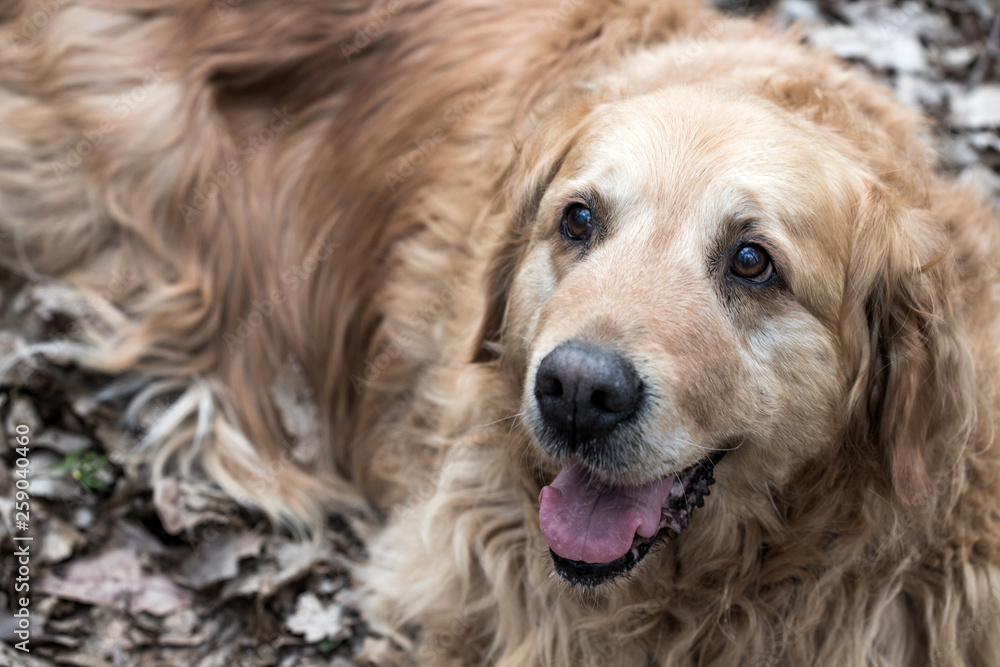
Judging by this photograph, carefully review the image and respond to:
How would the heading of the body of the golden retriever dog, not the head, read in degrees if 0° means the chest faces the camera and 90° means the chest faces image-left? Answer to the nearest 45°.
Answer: approximately 315°
